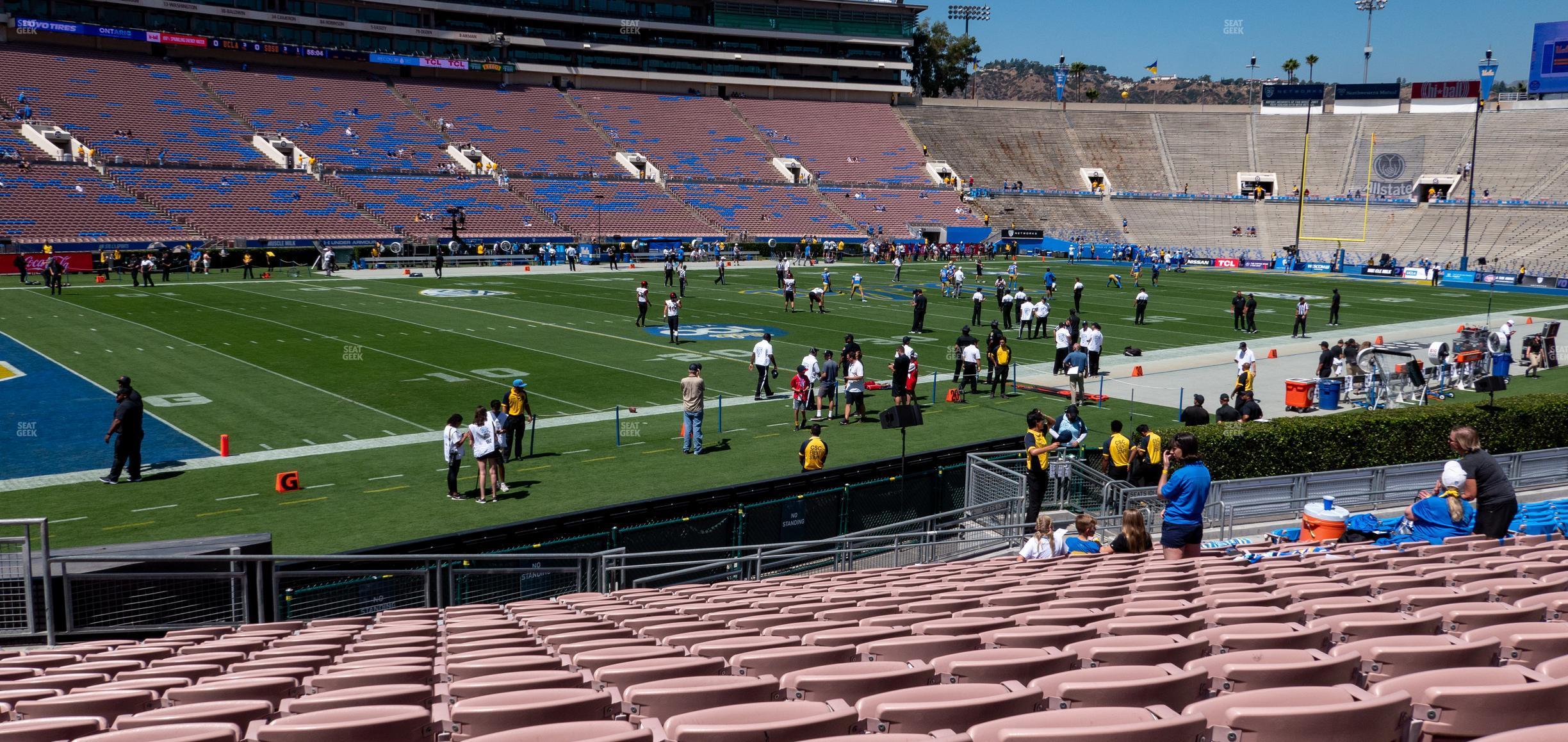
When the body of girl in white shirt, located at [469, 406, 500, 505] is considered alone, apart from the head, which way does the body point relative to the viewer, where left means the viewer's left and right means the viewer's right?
facing away from the viewer

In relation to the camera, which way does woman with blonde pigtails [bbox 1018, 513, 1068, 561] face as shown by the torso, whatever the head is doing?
away from the camera

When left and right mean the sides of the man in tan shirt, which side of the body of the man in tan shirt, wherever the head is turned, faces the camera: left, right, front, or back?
back

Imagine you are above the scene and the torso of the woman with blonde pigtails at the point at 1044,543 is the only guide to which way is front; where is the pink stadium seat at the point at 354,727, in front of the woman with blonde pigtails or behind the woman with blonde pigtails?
behind

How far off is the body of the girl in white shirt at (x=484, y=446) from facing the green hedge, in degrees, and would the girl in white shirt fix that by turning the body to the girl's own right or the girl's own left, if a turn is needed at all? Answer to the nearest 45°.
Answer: approximately 90° to the girl's own right

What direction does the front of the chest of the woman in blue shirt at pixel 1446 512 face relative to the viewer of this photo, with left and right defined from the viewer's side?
facing away from the viewer and to the left of the viewer
